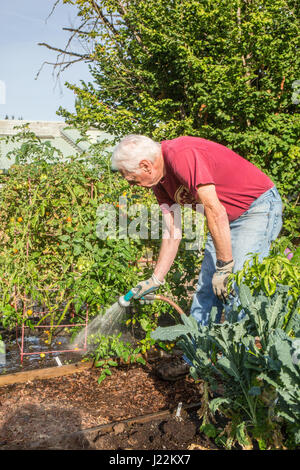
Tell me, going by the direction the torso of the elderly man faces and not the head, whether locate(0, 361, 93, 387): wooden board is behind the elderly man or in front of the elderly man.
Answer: in front

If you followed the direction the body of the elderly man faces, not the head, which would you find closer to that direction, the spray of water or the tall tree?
the spray of water

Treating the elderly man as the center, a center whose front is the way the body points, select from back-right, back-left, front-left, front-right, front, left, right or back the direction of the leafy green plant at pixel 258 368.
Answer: left

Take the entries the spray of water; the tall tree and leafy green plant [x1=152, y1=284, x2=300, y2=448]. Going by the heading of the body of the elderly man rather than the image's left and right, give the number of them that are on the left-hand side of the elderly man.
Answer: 1

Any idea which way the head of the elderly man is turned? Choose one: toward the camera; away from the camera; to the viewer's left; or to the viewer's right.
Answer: to the viewer's left

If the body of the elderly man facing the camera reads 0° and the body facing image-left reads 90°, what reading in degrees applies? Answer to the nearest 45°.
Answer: approximately 90°

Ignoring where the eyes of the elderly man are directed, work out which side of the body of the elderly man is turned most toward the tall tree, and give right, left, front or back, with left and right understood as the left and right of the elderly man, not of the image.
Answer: right

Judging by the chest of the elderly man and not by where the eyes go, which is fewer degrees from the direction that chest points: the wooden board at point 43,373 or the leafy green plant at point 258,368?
the wooden board

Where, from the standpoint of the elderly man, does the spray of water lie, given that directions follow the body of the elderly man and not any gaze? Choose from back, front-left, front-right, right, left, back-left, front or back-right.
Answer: front-right
